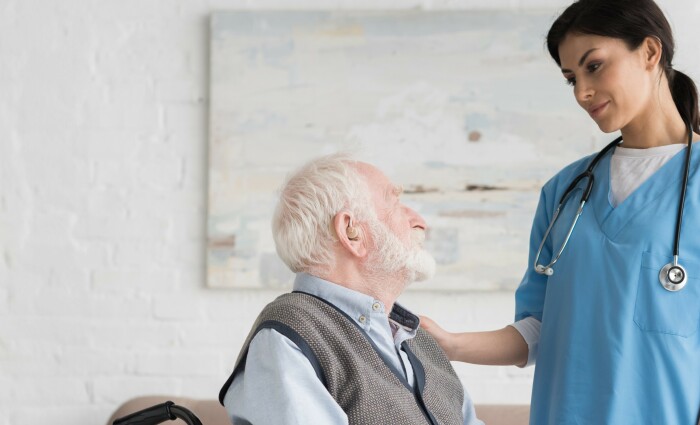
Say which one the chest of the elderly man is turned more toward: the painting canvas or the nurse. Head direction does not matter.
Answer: the nurse

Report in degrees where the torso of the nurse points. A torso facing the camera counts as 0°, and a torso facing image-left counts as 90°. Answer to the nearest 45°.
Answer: approximately 45°

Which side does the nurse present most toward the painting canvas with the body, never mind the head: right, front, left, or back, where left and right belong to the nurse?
right

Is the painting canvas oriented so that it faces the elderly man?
yes

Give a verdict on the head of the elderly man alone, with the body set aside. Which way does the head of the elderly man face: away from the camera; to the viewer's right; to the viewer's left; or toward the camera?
to the viewer's right

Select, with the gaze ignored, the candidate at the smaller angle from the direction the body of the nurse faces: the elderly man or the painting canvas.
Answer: the elderly man

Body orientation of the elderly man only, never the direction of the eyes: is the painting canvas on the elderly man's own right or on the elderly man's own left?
on the elderly man's own left

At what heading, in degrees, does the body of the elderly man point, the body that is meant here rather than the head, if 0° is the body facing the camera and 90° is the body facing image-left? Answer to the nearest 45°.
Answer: approximately 315°

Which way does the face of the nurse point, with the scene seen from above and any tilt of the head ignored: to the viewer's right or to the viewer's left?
to the viewer's left
